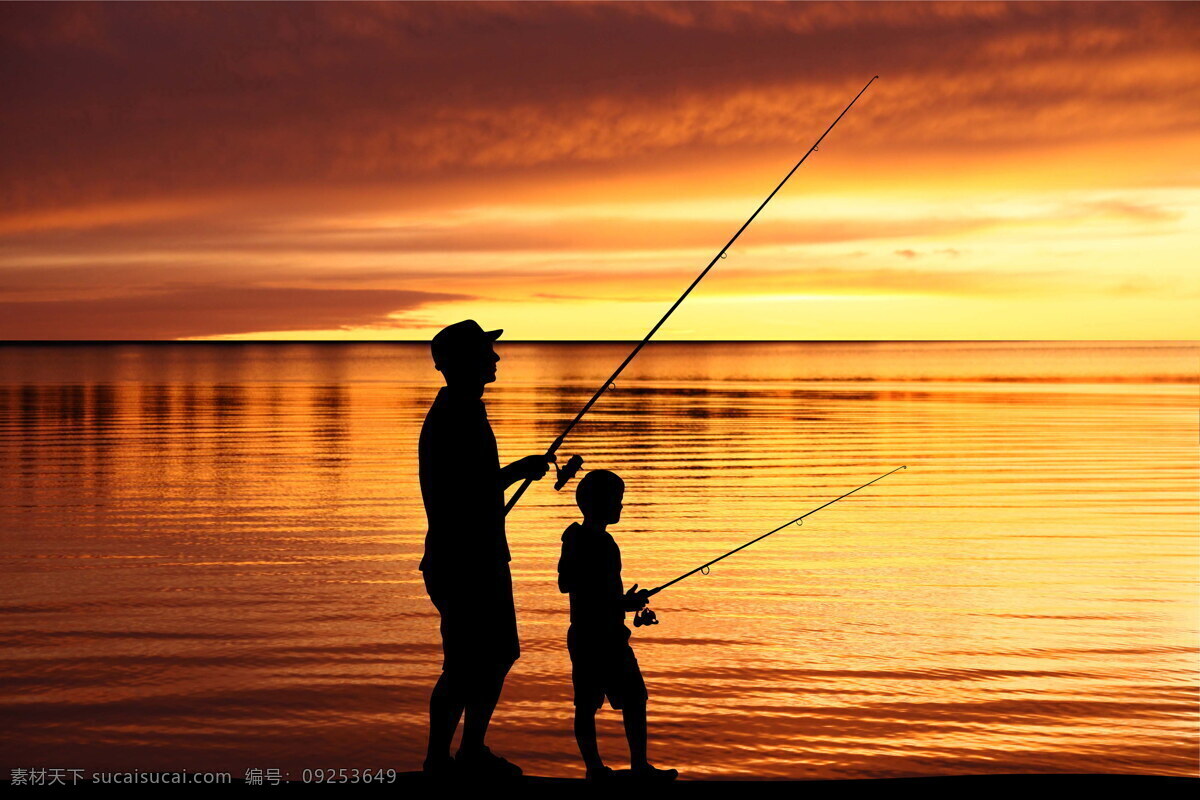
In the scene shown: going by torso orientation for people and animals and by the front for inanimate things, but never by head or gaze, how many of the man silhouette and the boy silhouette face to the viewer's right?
2

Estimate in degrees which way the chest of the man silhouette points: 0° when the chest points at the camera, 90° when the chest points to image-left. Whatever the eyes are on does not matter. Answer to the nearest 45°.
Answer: approximately 270°

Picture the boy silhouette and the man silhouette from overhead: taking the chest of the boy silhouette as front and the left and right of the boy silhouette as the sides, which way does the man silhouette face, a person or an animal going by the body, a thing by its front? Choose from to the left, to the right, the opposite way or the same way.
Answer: the same way

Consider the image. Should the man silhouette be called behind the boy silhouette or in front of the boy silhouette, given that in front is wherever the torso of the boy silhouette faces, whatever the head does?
behind

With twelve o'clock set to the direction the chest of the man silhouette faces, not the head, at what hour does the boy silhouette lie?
The boy silhouette is roughly at 11 o'clock from the man silhouette.

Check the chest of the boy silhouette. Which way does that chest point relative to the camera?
to the viewer's right
